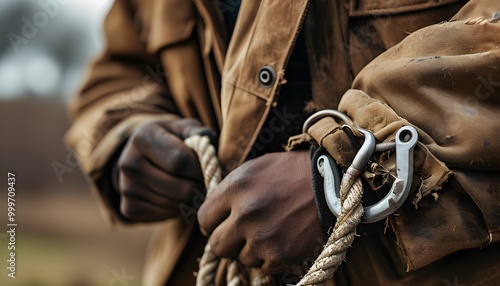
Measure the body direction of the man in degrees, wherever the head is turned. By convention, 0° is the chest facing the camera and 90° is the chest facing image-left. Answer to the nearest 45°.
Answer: approximately 45°
